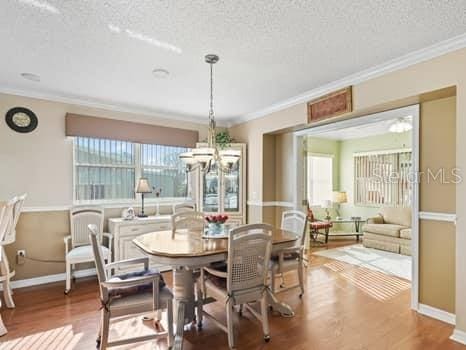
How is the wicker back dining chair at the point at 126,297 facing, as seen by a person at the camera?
facing to the right of the viewer

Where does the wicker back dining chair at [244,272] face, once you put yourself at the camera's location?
facing away from the viewer and to the left of the viewer

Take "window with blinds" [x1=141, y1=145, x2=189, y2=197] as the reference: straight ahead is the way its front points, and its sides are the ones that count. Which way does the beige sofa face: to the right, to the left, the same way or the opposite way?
to the right

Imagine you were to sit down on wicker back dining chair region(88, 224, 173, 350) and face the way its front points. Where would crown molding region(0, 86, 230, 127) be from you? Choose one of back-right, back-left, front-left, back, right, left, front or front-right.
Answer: left

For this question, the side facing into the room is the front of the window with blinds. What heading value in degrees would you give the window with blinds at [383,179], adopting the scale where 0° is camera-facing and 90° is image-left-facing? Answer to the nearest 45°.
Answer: approximately 45°

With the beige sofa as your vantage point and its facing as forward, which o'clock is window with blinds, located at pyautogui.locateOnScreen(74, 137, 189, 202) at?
The window with blinds is roughly at 12 o'clock from the beige sofa.

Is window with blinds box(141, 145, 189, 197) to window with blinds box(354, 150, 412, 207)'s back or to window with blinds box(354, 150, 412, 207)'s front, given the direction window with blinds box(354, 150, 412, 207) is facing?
to the front

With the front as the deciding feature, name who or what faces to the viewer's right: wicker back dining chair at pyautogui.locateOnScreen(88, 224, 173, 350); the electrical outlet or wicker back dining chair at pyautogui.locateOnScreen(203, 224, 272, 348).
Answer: wicker back dining chair at pyautogui.locateOnScreen(88, 224, 173, 350)
